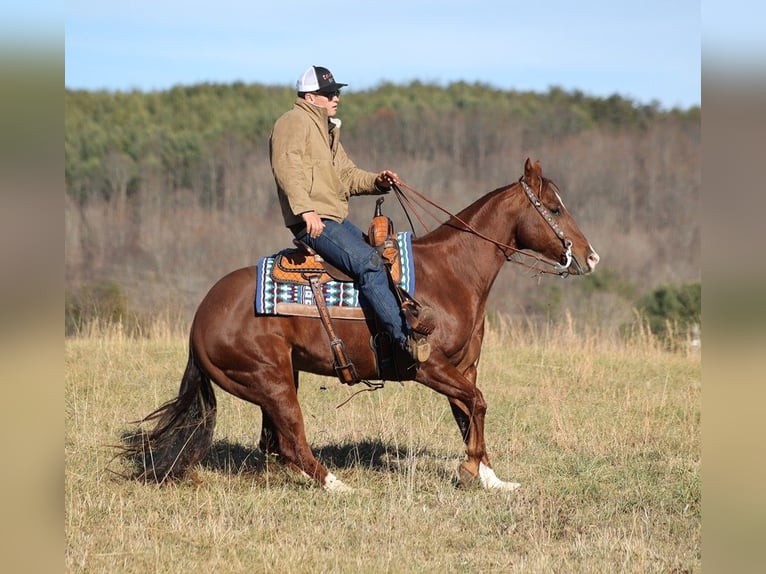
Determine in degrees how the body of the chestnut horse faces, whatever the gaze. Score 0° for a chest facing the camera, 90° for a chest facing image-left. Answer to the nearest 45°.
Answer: approximately 270°
